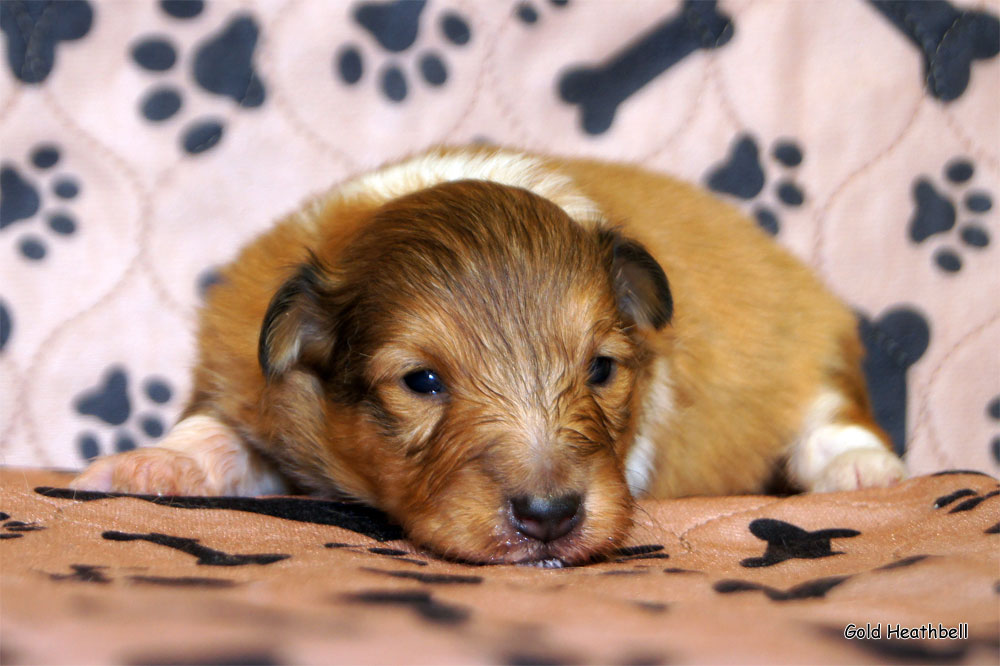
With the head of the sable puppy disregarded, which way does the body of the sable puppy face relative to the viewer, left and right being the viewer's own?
facing the viewer and to the left of the viewer
